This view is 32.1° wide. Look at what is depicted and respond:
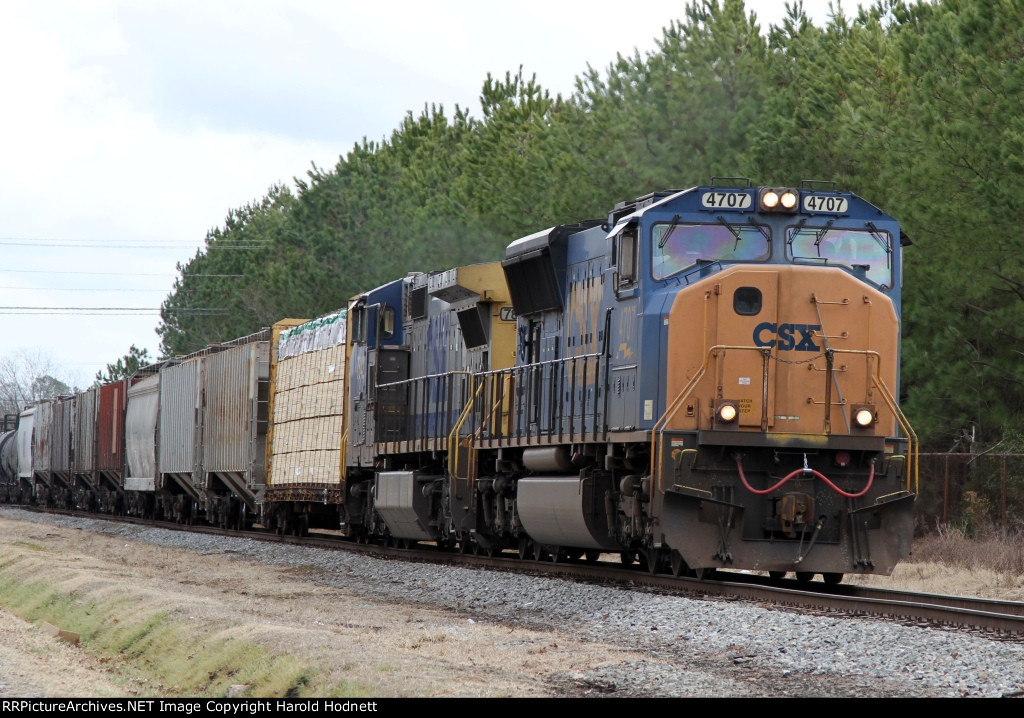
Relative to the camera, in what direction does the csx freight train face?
facing the viewer and to the right of the viewer

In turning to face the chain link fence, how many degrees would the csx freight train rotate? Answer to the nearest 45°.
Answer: approximately 90° to its left
